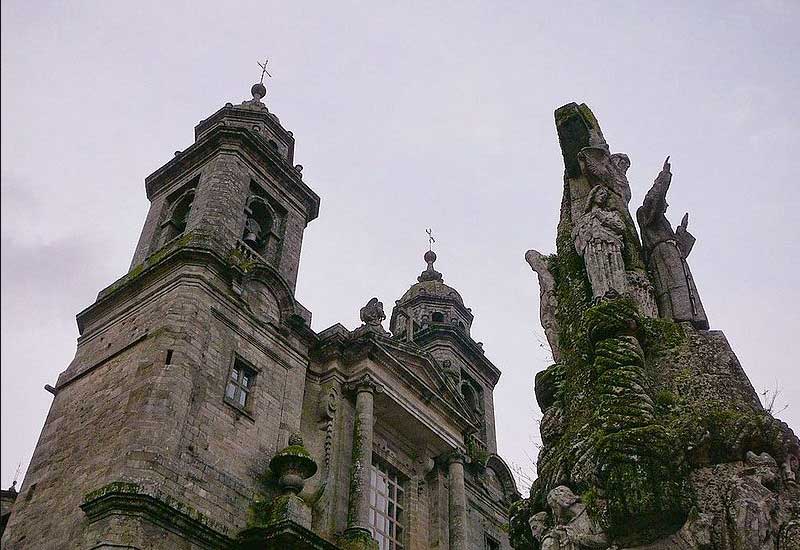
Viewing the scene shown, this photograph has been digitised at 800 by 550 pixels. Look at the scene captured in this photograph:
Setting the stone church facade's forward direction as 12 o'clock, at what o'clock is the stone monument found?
The stone monument is roughly at 1 o'clock from the stone church facade.

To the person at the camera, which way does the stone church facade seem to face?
facing the viewer and to the right of the viewer
